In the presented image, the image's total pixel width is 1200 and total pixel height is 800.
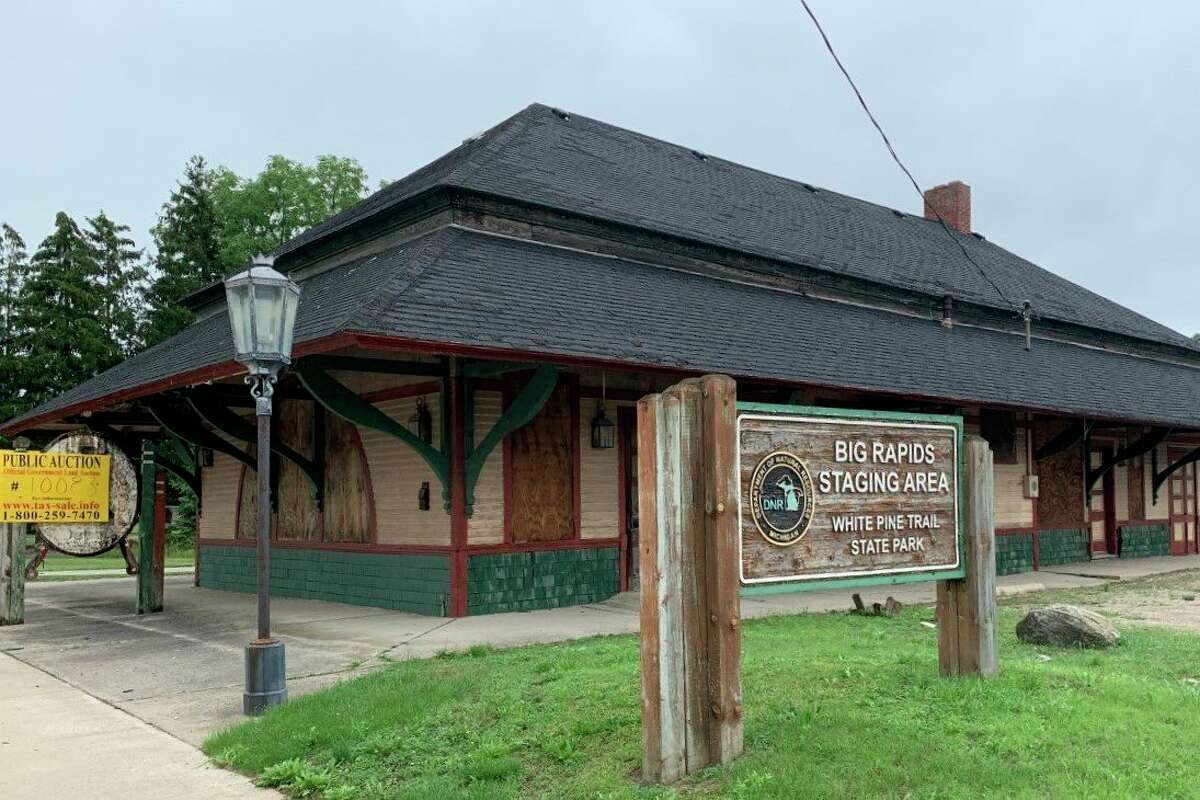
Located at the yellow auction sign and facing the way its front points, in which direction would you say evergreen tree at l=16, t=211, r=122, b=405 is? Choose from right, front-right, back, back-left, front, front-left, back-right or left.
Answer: back

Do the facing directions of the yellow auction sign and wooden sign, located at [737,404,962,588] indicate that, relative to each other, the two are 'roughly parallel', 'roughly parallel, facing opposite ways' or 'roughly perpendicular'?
roughly parallel

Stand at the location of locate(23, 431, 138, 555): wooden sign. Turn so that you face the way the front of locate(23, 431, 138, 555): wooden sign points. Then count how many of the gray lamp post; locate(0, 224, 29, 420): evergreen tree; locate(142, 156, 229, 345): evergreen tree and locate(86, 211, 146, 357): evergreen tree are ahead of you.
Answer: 1

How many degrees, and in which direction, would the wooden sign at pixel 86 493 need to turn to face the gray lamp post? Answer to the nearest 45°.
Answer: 0° — it already faces it

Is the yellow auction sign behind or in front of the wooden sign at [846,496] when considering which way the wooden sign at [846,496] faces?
behind

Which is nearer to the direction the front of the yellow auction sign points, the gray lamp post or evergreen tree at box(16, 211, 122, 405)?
the gray lamp post

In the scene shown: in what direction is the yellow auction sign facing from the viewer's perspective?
toward the camera

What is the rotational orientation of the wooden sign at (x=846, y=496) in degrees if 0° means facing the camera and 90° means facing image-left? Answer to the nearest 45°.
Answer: approximately 315°

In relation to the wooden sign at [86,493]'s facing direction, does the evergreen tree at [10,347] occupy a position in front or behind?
behind

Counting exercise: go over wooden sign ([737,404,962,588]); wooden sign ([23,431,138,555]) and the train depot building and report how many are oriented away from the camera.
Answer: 0

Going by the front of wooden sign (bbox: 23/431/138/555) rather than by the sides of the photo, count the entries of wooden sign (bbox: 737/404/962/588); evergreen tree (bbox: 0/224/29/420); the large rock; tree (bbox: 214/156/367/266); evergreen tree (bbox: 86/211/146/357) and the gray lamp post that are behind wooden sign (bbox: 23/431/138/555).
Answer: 3

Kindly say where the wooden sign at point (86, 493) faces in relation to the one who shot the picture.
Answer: facing the viewer

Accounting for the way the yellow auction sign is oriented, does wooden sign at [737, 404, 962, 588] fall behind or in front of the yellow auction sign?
in front

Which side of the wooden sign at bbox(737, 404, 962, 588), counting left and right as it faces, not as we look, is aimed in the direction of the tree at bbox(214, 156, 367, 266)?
back
